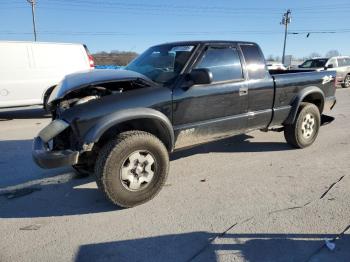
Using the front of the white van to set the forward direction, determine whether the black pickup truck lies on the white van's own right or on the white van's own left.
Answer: on the white van's own left

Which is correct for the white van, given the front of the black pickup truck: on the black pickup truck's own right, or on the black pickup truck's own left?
on the black pickup truck's own right

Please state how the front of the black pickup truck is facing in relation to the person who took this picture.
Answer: facing the viewer and to the left of the viewer

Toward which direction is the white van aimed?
to the viewer's left

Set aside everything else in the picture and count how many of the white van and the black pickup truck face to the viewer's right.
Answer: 0
